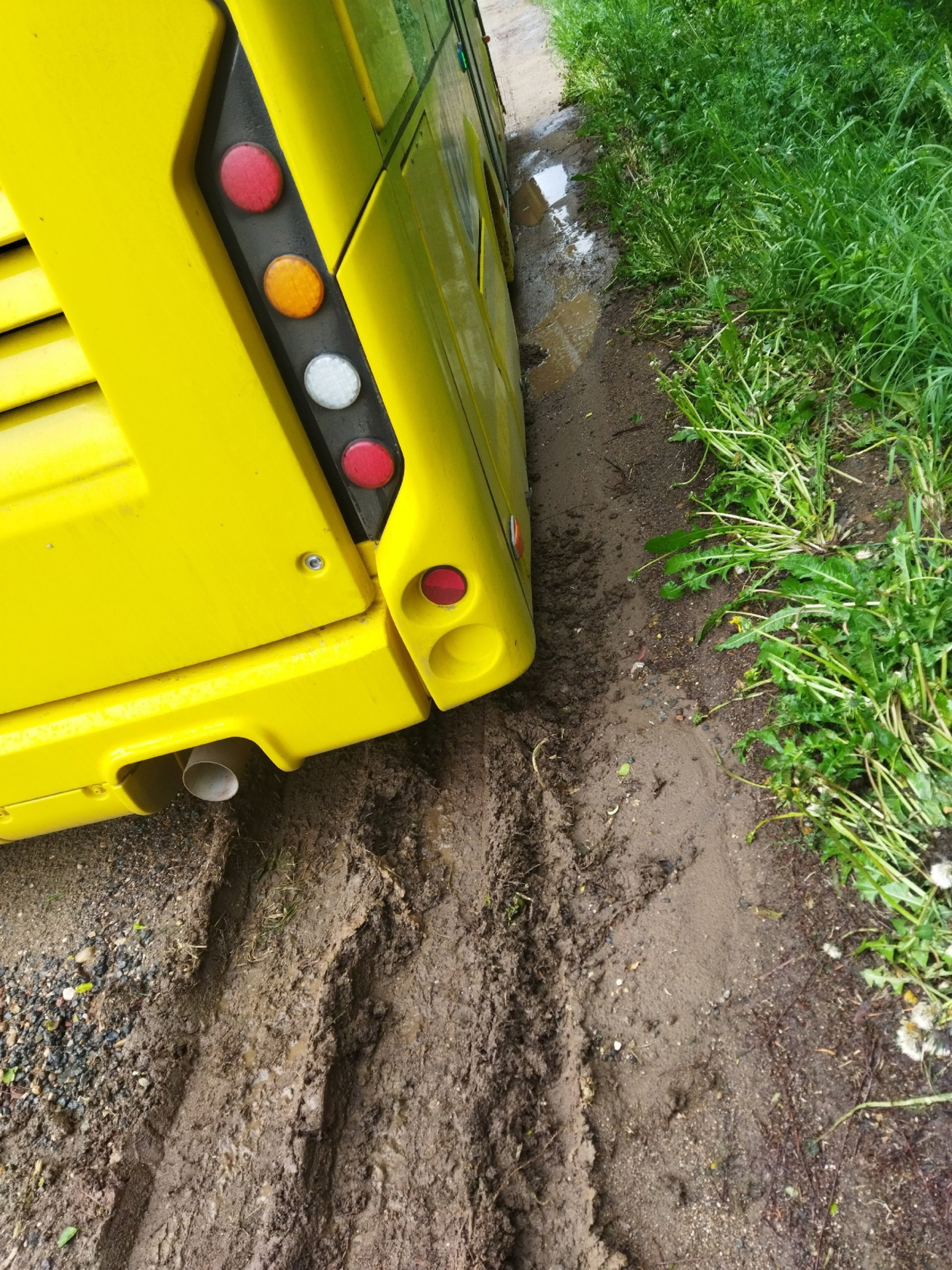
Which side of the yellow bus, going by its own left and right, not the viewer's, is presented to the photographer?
back
